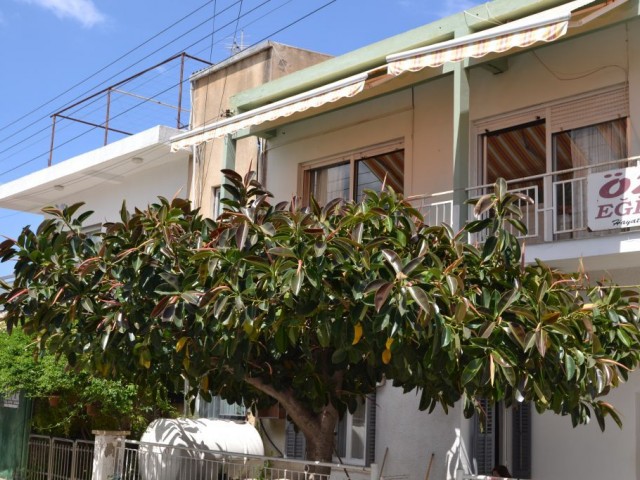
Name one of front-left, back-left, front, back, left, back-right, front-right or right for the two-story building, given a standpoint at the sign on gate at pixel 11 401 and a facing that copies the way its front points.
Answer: front-left

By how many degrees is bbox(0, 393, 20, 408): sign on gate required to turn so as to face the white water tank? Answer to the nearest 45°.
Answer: approximately 45° to its left

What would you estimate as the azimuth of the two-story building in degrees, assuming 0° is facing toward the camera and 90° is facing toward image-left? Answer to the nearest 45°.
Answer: approximately 45°

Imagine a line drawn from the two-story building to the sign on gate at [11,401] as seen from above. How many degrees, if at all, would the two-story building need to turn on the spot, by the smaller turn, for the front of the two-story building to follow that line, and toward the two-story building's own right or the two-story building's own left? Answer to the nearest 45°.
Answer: approximately 90° to the two-story building's own right

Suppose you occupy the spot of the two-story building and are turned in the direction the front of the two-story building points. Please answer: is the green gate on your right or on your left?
on your right

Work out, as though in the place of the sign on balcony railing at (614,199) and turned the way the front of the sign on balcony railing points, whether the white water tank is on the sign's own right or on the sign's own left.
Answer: on the sign's own right
